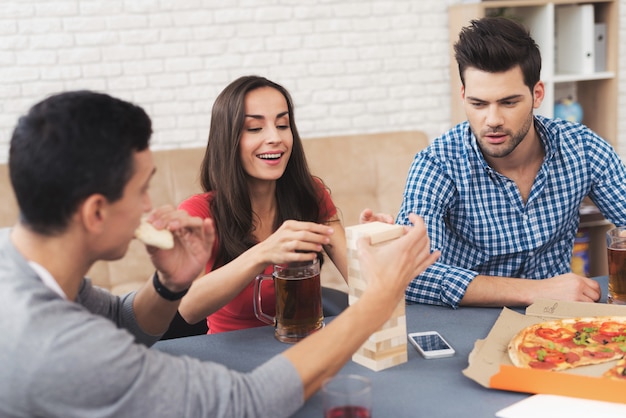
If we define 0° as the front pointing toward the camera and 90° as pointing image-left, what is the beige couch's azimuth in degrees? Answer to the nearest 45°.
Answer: approximately 0°

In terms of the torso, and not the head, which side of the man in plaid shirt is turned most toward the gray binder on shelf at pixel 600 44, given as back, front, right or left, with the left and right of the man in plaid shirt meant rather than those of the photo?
back

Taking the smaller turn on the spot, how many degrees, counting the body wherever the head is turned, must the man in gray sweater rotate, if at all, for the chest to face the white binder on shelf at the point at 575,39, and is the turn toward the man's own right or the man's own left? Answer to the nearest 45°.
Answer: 0° — they already face it

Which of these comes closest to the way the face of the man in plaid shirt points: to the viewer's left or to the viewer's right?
to the viewer's left

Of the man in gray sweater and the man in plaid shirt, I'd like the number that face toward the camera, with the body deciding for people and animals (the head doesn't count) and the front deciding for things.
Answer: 1

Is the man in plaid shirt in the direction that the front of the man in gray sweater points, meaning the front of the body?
yes

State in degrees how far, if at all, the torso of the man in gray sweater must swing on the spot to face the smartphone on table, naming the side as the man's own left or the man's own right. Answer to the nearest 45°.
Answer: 0° — they already face it

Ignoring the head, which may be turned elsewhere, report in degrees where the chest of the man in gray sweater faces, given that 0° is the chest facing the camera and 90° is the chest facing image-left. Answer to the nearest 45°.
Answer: approximately 225°

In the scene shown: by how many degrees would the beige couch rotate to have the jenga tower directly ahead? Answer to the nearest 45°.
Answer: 0° — it already faces it

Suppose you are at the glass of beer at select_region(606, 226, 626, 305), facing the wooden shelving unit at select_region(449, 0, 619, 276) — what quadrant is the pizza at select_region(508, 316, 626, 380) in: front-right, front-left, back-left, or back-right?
back-left
